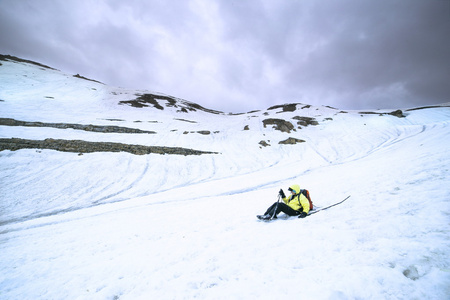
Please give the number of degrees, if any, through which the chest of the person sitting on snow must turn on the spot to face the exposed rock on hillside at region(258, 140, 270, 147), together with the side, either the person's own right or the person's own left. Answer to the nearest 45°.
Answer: approximately 90° to the person's own right

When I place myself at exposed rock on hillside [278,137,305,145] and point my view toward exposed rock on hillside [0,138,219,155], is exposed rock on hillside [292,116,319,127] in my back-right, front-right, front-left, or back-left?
back-right

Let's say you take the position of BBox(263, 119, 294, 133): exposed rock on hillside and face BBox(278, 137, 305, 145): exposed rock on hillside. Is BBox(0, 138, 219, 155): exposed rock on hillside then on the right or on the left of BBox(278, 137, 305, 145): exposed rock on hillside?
right

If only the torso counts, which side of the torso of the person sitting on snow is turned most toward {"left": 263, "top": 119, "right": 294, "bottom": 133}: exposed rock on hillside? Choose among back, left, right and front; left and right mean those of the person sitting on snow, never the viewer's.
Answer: right

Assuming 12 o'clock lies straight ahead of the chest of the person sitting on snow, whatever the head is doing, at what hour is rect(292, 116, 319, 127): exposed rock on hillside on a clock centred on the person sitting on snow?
The exposed rock on hillside is roughly at 3 o'clock from the person sitting on snow.

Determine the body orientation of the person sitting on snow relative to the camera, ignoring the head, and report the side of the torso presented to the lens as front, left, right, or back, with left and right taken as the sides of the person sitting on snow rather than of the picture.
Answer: left

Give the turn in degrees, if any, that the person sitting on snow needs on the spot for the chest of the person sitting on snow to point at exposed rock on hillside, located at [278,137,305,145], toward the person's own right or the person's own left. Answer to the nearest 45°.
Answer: approximately 90° to the person's own right
